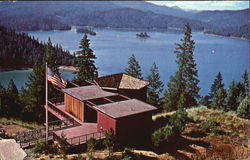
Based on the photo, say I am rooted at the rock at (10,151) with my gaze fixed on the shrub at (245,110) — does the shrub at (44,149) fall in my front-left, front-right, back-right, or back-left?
front-right
